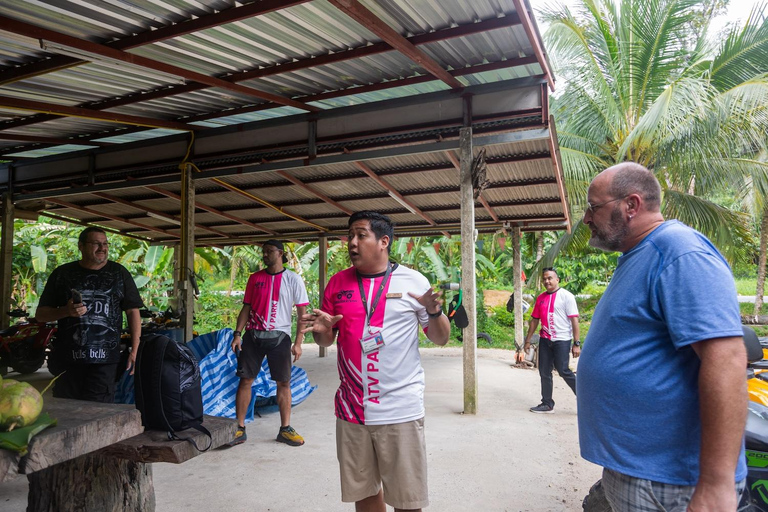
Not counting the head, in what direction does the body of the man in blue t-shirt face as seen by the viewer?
to the viewer's left

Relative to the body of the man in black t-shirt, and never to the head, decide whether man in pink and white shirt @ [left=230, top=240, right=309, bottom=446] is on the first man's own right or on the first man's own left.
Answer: on the first man's own left

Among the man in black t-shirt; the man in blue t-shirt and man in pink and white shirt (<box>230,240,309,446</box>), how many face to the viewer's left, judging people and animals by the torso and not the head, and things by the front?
1

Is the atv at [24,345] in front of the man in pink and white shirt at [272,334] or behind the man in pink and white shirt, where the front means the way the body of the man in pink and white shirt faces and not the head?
behind

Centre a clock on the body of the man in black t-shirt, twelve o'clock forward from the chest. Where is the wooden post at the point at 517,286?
The wooden post is roughly at 8 o'clock from the man in black t-shirt.

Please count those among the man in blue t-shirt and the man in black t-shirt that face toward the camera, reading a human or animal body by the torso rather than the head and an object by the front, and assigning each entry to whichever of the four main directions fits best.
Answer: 1

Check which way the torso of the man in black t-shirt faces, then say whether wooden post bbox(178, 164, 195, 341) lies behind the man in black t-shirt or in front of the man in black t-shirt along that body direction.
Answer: behind

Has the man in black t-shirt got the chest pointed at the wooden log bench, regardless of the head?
yes

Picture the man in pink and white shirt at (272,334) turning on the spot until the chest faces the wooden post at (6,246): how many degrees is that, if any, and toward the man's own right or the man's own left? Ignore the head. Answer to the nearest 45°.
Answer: approximately 135° to the man's own right

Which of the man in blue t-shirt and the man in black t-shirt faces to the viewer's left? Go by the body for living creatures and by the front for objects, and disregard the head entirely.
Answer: the man in blue t-shirt

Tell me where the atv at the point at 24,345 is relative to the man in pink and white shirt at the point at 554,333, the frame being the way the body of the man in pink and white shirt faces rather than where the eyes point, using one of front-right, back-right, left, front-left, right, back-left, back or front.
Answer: front-right

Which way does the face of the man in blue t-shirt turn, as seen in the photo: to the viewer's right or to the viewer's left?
to the viewer's left
